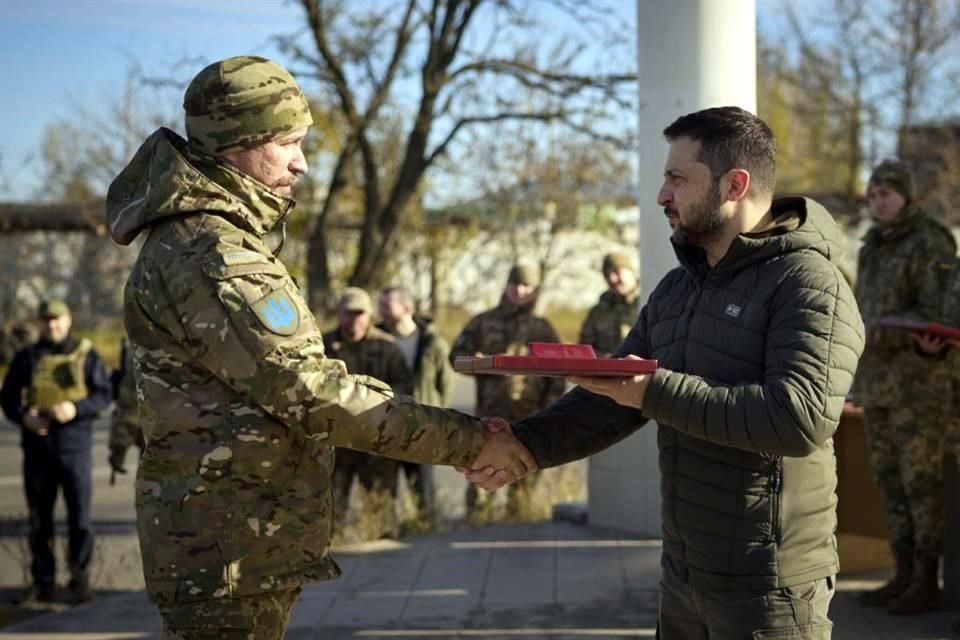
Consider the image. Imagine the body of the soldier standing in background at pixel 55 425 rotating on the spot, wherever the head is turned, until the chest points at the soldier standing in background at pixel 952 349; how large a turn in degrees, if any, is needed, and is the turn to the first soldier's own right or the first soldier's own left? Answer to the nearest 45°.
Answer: approximately 45° to the first soldier's own left

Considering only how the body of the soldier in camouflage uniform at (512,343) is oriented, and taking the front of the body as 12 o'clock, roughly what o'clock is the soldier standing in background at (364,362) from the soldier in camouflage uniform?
The soldier standing in background is roughly at 2 o'clock from the soldier in camouflage uniform.

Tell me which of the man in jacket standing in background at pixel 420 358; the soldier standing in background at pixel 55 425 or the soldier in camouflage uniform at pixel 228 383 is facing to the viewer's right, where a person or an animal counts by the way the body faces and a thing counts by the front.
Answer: the soldier in camouflage uniform

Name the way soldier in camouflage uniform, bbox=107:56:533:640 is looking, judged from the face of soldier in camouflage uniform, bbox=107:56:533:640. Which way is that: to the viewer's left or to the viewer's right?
to the viewer's right

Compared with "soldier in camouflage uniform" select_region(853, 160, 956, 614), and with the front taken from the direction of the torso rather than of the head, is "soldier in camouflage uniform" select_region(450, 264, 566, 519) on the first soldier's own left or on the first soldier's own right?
on the first soldier's own right

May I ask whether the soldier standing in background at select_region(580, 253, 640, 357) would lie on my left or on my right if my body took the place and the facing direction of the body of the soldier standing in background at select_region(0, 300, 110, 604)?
on my left

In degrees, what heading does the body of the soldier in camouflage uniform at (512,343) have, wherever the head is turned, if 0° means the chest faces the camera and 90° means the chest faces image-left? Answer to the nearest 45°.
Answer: approximately 0°

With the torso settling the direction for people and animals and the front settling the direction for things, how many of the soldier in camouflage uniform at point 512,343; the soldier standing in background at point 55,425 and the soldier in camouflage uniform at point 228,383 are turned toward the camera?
2

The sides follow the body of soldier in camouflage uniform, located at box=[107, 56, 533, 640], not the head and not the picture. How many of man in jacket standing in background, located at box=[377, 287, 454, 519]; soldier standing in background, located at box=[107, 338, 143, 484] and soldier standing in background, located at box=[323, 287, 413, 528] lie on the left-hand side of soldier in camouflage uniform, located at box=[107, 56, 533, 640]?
3

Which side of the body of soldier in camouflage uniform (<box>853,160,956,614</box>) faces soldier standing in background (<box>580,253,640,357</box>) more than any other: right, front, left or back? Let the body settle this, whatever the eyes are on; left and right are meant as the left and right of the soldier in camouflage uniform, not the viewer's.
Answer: right

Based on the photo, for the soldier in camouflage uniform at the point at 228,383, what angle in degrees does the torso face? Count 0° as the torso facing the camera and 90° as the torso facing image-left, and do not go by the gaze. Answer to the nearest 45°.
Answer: approximately 270°

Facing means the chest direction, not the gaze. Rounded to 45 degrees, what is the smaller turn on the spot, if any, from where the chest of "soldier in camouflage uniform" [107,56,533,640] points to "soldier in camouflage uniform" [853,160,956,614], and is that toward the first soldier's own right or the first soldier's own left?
approximately 45° to the first soldier's own left
